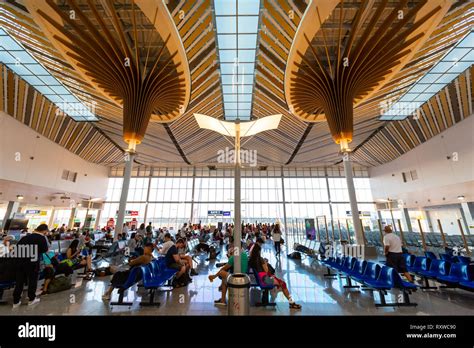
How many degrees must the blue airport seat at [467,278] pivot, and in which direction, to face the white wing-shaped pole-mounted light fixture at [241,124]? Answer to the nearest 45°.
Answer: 0° — it already faces it

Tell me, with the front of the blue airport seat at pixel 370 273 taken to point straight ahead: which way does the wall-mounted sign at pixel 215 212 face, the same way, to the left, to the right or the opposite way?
to the left

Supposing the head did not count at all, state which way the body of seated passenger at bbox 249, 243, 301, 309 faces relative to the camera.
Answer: to the viewer's right

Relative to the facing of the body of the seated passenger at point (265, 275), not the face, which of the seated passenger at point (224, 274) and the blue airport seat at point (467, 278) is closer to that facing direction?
the blue airport seat

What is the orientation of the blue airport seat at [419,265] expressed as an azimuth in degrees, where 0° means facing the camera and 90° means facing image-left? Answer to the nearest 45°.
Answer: approximately 45°

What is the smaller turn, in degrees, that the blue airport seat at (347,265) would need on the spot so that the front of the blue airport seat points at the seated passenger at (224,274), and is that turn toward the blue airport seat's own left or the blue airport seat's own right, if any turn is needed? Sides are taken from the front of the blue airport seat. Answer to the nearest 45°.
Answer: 0° — it already faces them

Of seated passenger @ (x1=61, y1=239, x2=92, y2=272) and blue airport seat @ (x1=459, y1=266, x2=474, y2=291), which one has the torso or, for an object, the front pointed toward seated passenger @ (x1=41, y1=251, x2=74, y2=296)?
the blue airport seat

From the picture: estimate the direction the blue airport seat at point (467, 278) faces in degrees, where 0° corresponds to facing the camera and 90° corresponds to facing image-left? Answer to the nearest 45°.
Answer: approximately 45°
